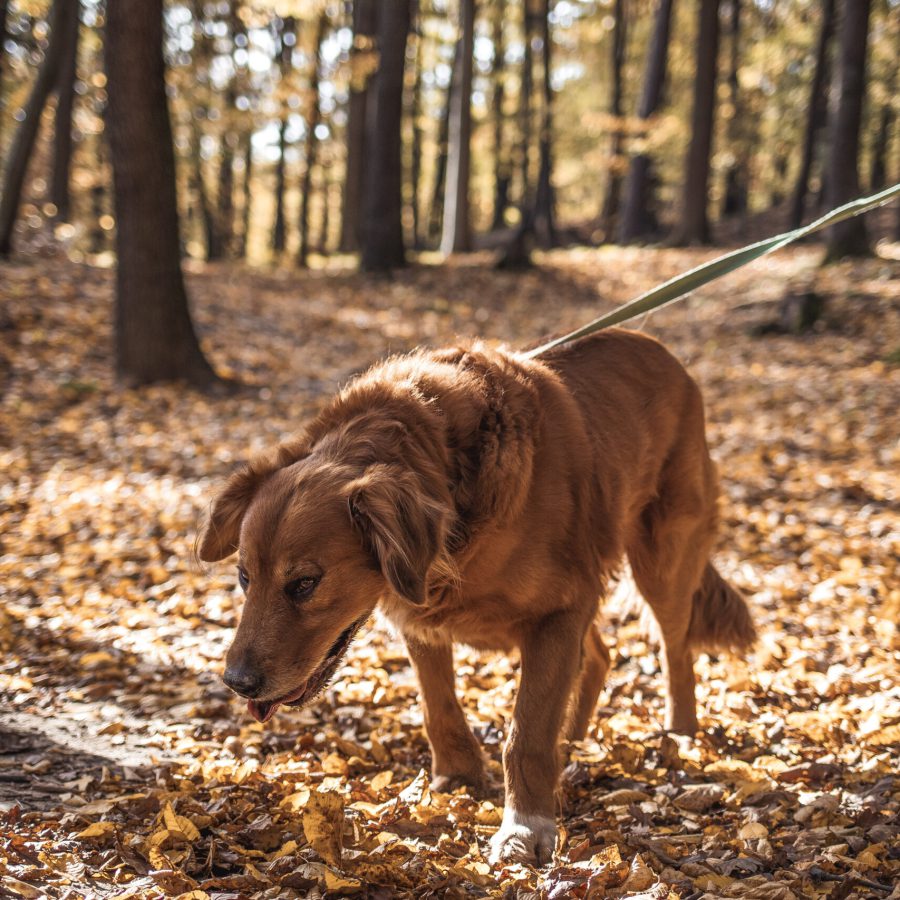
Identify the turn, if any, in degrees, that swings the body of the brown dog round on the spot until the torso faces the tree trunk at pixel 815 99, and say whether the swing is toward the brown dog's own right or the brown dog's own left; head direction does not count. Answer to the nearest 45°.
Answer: approximately 135° to the brown dog's own right

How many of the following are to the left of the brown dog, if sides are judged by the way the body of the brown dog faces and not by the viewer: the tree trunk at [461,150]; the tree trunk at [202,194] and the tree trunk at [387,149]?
0

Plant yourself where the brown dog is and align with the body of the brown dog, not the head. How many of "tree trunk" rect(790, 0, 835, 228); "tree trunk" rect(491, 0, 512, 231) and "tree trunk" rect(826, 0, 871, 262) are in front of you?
0

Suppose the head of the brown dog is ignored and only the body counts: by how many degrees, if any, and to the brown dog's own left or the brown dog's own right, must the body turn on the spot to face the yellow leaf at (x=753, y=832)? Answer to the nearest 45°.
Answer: approximately 135° to the brown dog's own left

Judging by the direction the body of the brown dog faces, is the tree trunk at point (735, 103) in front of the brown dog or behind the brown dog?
behind

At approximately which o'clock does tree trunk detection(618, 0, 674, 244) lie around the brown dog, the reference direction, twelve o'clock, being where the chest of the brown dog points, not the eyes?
The tree trunk is roughly at 5 o'clock from the brown dog.

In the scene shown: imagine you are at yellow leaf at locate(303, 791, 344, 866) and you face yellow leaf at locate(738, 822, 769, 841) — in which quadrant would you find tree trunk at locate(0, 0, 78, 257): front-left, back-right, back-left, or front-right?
back-left

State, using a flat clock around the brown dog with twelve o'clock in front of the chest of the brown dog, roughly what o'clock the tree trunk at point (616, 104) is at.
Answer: The tree trunk is roughly at 5 o'clock from the brown dog.

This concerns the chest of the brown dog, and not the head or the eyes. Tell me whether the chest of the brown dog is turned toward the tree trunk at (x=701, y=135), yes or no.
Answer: no

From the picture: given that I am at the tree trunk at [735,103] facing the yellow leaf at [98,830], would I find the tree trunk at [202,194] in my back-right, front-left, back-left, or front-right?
front-right

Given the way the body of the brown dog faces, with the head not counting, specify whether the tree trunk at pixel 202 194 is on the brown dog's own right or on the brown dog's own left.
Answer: on the brown dog's own right

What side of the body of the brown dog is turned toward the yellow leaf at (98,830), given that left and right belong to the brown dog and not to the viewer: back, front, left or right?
front

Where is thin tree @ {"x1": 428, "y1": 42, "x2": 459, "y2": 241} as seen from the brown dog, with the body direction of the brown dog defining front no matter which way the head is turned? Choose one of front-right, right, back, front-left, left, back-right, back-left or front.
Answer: back-right

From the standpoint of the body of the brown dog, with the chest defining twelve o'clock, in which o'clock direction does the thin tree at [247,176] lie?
The thin tree is roughly at 4 o'clock from the brown dog.

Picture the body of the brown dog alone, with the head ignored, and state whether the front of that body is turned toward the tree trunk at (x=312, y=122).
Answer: no

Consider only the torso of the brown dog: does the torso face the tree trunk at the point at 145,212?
no

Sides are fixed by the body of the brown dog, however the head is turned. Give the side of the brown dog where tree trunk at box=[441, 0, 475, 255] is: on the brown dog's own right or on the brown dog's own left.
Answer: on the brown dog's own right

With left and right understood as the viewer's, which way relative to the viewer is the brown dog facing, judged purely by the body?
facing the viewer and to the left of the viewer
